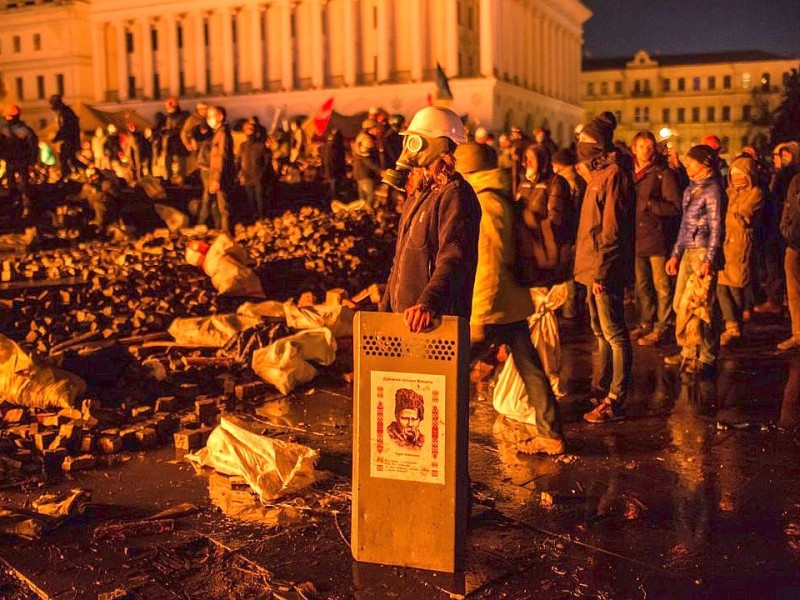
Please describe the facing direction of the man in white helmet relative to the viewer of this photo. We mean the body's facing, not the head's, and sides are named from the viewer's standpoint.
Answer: facing the viewer and to the left of the viewer

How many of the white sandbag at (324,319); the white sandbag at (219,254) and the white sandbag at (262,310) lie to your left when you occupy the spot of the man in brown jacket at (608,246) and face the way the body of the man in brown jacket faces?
0

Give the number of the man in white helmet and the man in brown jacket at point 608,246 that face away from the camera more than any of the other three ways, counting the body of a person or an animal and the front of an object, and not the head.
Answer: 0

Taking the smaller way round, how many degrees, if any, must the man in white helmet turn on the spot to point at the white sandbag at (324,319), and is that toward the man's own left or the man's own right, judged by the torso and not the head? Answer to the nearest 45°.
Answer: approximately 135° to the man's own right

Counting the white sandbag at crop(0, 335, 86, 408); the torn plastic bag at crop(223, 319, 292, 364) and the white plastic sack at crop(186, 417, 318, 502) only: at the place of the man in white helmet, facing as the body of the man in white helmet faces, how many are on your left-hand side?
0

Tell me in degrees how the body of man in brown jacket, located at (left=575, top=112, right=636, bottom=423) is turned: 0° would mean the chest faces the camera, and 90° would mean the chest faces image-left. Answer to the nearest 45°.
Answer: approximately 90°

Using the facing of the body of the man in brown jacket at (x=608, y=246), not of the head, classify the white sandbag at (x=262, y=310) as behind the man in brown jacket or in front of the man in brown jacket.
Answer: in front

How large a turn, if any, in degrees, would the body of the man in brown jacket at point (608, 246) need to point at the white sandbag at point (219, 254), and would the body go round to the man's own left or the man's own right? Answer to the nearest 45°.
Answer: approximately 45° to the man's own right

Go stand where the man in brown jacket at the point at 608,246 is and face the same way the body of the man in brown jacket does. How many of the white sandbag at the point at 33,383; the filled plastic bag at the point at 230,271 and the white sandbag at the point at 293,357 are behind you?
0

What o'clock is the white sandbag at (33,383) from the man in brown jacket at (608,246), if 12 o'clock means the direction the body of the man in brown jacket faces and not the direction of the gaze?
The white sandbag is roughly at 12 o'clock from the man in brown jacket.

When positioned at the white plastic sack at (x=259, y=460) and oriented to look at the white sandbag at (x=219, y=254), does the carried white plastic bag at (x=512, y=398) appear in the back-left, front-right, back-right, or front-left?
front-right

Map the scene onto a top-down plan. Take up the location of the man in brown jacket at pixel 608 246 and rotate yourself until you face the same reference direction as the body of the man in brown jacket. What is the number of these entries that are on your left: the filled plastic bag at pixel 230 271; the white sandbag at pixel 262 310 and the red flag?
0

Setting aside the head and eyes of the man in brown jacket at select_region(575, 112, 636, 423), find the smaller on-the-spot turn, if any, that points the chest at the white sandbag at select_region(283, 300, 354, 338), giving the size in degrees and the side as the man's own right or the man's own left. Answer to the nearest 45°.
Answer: approximately 45° to the man's own right

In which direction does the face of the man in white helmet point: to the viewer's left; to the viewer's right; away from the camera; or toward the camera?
to the viewer's left
